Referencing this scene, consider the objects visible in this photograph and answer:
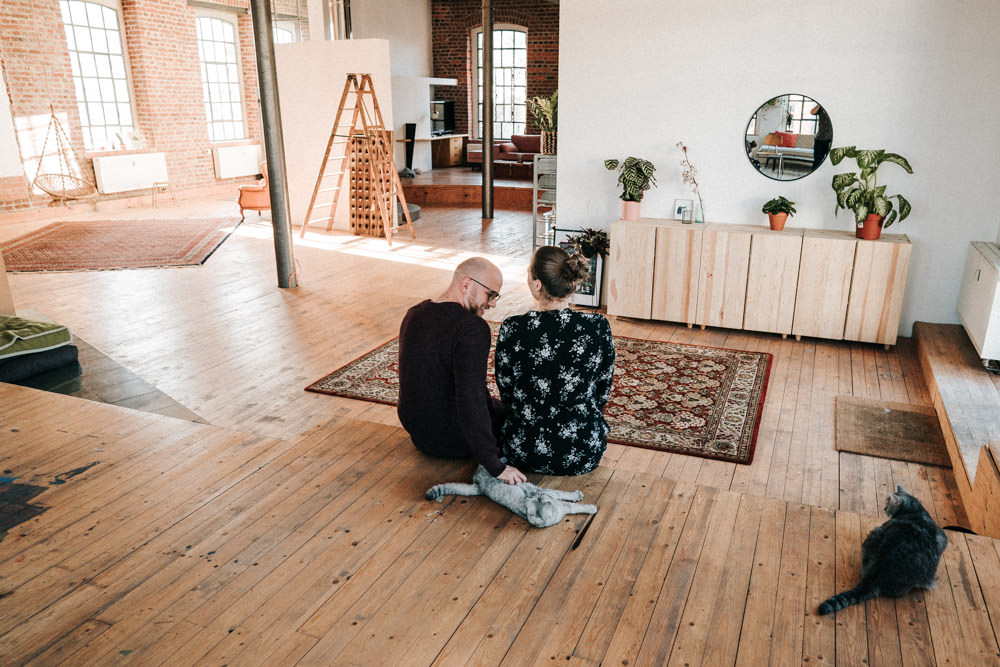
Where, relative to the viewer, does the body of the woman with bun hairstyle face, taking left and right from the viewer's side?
facing away from the viewer

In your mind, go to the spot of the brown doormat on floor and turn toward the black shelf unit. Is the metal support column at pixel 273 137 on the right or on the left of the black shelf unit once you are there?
left

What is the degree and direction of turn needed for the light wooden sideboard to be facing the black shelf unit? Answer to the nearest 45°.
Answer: approximately 135° to its right

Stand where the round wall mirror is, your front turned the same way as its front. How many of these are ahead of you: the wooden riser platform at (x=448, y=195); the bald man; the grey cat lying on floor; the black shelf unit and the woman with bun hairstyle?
3

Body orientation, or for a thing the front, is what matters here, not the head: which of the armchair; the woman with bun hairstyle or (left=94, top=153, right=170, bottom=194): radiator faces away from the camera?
the woman with bun hairstyle

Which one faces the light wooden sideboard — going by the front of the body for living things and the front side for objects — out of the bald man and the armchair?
the bald man

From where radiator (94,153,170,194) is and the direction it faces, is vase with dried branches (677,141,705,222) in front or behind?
in front
